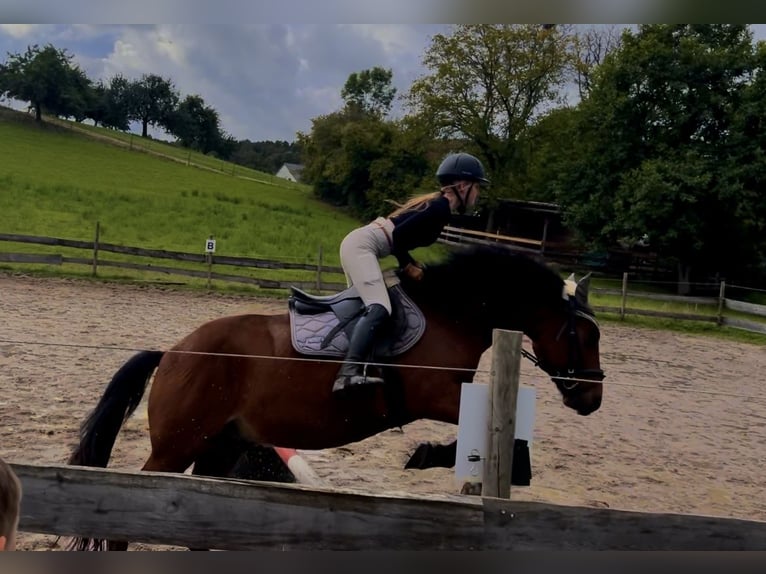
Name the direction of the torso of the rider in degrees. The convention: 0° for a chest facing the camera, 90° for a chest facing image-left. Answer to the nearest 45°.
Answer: approximately 270°

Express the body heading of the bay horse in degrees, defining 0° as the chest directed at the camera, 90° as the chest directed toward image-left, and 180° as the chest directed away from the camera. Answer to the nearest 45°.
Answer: approximately 270°

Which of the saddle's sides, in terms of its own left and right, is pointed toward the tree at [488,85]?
left

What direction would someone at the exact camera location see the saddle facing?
facing to the right of the viewer

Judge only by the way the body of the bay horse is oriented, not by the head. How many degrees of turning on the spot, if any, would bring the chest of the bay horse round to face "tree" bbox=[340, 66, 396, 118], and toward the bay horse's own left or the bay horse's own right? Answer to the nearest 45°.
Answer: approximately 90° to the bay horse's own left

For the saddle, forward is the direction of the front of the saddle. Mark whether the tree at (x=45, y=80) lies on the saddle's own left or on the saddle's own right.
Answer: on the saddle's own left

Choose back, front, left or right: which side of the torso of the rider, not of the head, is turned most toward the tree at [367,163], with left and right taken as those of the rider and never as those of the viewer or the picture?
left

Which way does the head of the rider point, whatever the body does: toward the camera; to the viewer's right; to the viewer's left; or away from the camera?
to the viewer's right

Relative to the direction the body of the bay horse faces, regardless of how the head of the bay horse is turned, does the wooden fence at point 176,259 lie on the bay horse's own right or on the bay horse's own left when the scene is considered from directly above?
on the bay horse's own left
